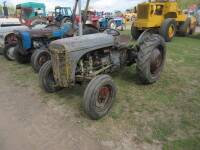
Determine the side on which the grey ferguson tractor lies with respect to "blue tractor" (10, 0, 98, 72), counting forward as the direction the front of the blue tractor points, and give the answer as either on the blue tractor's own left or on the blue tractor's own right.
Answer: on the blue tractor's own left

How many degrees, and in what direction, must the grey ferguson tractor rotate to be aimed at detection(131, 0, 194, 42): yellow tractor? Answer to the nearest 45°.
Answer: approximately 135° to its right

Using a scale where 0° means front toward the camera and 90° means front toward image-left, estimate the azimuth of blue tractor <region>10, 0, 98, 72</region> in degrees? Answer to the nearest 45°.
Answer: approximately 45°

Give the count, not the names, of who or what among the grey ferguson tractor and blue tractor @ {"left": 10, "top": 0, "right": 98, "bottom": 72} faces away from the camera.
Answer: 0

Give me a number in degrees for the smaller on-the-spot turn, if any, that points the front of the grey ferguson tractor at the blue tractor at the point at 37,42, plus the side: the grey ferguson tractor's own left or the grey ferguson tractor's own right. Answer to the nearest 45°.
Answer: approximately 90° to the grey ferguson tractor's own right

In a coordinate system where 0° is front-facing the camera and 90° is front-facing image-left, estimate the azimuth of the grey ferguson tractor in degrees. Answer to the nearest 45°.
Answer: approximately 45°

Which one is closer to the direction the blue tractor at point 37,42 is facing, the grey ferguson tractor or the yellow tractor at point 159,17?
the grey ferguson tractor
